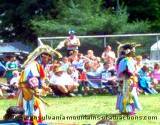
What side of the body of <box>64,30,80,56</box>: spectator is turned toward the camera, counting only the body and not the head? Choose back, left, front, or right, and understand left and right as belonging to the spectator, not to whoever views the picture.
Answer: front

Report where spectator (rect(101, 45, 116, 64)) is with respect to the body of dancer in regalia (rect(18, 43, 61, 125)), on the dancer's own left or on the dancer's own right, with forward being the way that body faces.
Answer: on the dancer's own left

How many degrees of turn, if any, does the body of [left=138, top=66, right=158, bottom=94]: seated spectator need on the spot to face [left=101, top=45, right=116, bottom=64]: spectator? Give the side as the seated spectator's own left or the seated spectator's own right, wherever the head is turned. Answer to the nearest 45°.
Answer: approximately 135° to the seated spectator's own right

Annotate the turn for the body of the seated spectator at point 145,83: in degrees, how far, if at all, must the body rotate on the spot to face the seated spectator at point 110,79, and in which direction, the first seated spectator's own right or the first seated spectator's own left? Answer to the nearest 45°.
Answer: approximately 135° to the first seated spectator's own right

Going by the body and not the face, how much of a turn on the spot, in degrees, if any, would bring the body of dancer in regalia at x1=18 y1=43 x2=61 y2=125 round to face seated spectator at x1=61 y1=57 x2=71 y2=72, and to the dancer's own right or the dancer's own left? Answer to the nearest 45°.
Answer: approximately 90° to the dancer's own left

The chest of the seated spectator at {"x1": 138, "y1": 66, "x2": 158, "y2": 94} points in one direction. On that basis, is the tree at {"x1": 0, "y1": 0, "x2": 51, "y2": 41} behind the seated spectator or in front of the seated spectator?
behind
